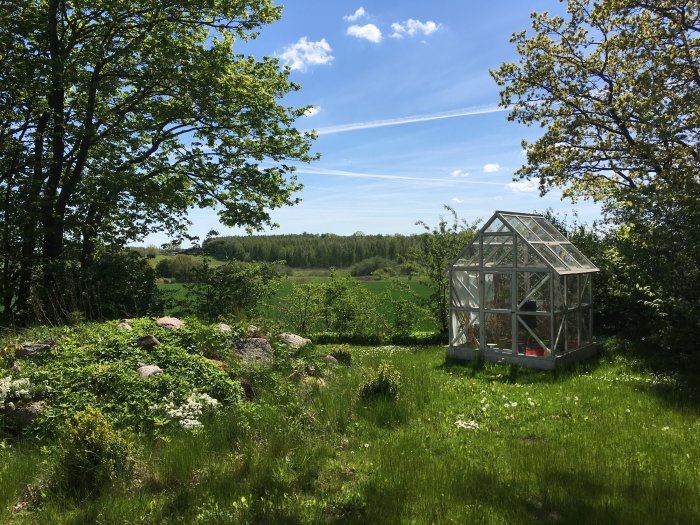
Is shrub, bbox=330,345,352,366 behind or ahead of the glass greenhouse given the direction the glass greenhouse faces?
ahead

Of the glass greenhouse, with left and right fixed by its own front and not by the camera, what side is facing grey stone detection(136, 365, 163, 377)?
front

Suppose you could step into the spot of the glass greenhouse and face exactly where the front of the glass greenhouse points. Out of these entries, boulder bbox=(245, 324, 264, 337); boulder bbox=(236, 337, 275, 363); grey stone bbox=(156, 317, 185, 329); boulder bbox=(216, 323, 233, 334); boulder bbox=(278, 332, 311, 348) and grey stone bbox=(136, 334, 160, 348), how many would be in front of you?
6

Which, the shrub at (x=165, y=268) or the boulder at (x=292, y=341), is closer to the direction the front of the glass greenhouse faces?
the boulder

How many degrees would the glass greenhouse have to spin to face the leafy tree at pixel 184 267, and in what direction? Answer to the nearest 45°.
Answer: approximately 135° to its right

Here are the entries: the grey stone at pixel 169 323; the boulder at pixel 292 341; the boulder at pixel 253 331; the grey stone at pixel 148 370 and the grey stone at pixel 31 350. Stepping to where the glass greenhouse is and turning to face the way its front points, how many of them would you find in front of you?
5

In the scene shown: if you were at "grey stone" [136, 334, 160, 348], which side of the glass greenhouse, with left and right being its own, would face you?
front

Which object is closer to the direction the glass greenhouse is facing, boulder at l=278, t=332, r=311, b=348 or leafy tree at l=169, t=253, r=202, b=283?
the boulder

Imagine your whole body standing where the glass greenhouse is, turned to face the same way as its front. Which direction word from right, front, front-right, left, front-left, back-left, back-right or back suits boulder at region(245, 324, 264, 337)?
front

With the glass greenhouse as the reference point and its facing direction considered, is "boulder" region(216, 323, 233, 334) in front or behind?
in front

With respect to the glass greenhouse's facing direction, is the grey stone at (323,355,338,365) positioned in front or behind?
in front

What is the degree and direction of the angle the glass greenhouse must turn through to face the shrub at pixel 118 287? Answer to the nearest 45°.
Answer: approximately 45° to its right

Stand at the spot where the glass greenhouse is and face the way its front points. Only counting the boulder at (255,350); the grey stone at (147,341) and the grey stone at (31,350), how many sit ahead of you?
3

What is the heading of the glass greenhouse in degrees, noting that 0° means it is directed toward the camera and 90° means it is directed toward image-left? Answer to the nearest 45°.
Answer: approximately 45°
